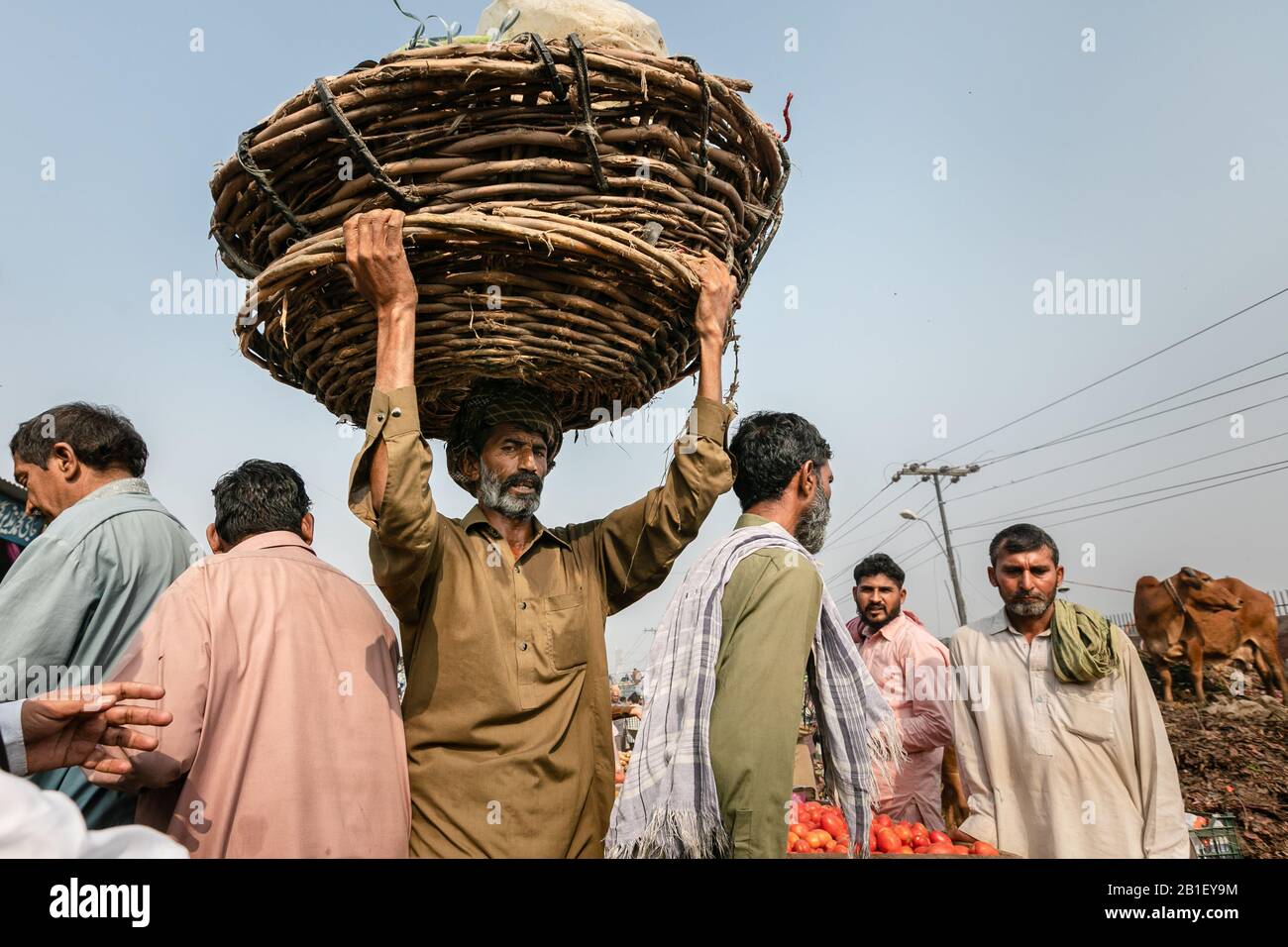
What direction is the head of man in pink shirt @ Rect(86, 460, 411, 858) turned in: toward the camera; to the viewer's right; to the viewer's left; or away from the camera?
away from the camera

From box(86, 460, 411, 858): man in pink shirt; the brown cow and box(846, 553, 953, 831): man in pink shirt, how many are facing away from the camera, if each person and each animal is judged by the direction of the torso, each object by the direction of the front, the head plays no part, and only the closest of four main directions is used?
1

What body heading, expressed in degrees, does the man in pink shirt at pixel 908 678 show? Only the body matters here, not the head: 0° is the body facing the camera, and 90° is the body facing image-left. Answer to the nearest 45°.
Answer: approximately 45°

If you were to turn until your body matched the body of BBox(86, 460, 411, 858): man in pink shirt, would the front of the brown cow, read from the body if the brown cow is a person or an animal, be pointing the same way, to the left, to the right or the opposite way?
to the left

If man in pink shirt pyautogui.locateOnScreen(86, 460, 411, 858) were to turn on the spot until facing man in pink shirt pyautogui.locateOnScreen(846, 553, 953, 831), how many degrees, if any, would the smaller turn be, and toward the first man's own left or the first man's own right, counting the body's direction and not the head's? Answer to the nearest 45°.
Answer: approximately 45° to the first man's own right

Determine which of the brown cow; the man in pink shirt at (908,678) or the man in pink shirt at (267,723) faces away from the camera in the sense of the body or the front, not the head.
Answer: the man in pink shirt at (267,723)

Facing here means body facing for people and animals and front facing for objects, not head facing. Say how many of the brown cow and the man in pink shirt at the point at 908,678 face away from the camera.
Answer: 0

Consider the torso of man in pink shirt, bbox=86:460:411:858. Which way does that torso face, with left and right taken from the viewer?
facing away from the viewer
